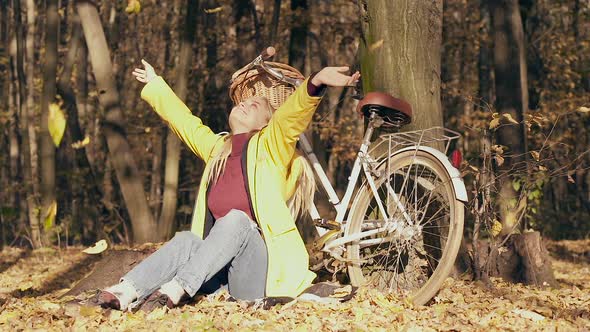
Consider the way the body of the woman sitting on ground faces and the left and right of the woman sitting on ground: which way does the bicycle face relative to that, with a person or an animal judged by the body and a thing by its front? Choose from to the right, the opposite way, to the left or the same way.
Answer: to the right

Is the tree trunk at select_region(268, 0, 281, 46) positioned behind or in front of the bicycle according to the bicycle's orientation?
in front

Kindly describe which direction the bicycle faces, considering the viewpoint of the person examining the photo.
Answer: facing away from the viewer and to the left of the viewer

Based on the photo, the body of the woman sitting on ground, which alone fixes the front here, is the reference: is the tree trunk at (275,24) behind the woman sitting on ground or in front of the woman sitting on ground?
behind

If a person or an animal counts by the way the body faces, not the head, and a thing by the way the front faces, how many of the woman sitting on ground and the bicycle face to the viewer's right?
0

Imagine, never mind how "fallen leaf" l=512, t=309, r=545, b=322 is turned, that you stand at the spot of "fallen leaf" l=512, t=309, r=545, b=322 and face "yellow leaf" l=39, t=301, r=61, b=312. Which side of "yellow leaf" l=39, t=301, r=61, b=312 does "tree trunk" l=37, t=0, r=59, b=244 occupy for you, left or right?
right

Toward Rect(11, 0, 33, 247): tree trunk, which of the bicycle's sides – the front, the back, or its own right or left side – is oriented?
front
